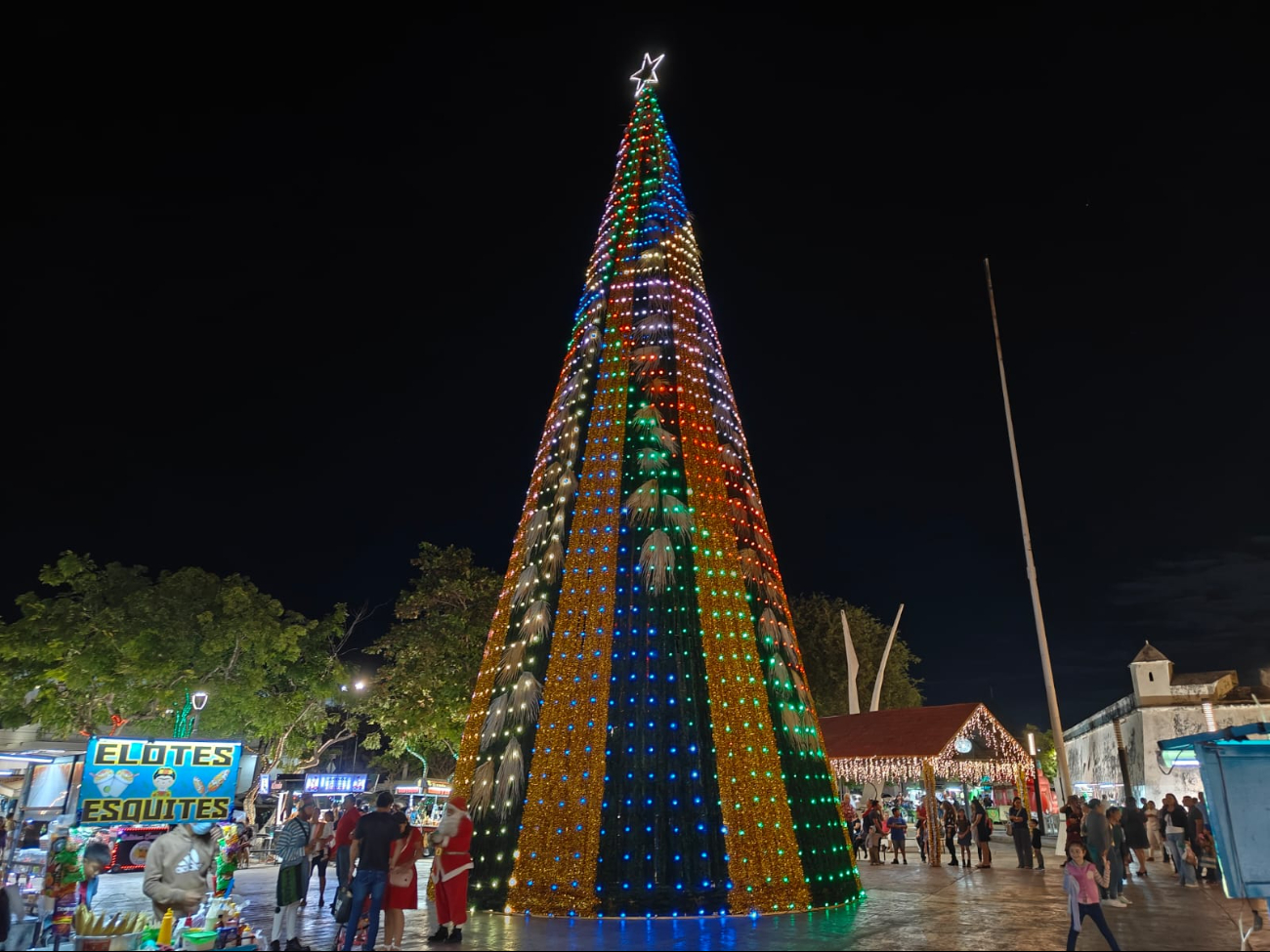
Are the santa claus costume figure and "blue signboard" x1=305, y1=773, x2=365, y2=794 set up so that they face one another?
no

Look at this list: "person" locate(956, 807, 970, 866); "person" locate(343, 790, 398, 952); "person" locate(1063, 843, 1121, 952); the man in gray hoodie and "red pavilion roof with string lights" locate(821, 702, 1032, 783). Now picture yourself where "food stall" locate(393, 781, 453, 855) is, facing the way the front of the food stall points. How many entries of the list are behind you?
0

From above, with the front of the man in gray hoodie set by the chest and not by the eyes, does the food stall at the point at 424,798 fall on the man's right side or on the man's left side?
on the man's left side

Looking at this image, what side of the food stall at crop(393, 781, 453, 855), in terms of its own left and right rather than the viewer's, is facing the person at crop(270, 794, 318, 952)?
front

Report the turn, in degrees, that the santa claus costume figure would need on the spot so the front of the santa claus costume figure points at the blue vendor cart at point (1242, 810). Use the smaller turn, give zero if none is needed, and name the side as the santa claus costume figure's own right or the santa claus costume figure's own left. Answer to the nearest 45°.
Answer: approximately 135° to the santa claus costume figure's own left

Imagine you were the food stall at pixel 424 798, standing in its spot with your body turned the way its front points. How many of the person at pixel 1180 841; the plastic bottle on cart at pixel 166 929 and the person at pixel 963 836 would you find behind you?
0

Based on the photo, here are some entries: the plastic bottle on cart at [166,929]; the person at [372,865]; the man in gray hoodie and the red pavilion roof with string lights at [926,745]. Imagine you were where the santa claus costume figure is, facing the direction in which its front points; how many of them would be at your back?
1

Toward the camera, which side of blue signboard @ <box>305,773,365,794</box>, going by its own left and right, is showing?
front
